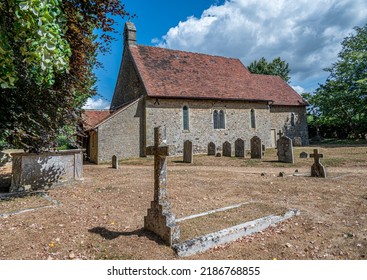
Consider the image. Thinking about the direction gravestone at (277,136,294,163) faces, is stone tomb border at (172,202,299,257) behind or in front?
in front

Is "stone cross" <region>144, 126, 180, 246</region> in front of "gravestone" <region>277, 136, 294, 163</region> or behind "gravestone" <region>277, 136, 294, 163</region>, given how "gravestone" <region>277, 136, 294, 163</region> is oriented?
in front

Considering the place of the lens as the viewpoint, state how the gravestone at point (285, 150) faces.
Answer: facing the viewer and to the left of the viewer

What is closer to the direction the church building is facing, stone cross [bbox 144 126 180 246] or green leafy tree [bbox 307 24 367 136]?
the stone cross

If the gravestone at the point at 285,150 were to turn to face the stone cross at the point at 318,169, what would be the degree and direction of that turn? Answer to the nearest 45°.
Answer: approximately 45° to its left

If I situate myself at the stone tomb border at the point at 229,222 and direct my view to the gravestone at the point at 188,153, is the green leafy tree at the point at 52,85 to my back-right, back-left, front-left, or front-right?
front-left

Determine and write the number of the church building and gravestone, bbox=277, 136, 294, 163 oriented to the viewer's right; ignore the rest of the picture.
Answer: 0

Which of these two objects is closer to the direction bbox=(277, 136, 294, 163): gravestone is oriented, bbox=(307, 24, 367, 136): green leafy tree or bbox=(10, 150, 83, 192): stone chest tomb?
the stone chest tomb

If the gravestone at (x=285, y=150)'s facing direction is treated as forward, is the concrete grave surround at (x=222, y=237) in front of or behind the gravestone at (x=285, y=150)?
in front

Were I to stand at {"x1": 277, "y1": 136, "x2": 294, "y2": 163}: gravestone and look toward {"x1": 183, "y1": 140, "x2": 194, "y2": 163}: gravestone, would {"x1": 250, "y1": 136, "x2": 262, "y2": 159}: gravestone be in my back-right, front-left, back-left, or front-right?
front-right
